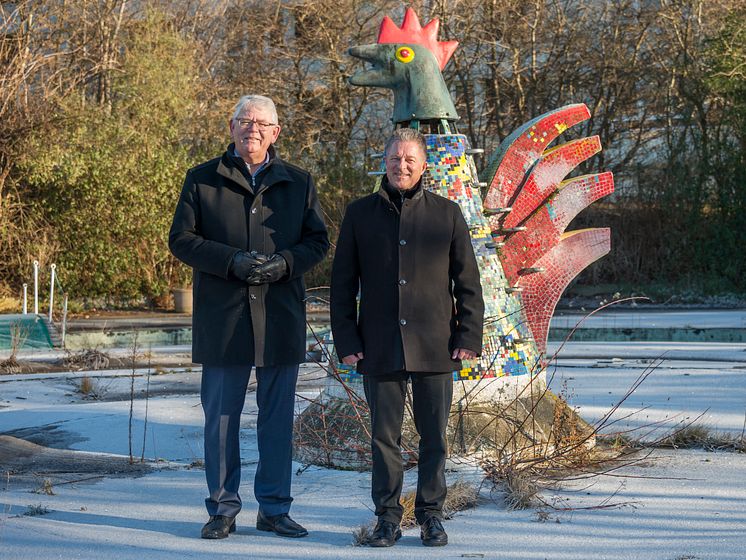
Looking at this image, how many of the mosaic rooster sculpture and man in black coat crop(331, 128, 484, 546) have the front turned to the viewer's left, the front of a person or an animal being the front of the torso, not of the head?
1

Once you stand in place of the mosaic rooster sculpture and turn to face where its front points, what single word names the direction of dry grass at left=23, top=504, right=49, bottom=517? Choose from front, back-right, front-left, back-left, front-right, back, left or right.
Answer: front-left

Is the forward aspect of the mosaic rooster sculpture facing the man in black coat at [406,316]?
no

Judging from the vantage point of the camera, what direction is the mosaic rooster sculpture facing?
facing to the left of the viewer

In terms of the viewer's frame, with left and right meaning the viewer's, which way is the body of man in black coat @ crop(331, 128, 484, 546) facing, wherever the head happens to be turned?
facing the viewer

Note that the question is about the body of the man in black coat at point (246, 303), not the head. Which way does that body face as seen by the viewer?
toward the camera

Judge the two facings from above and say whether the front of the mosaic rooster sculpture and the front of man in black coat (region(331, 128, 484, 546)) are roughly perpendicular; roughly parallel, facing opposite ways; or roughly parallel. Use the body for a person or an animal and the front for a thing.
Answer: roughly perpendicular

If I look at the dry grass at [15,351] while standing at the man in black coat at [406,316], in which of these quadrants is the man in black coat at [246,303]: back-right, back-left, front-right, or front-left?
front-left

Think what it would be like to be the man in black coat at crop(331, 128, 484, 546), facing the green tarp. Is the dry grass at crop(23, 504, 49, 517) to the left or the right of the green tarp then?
left

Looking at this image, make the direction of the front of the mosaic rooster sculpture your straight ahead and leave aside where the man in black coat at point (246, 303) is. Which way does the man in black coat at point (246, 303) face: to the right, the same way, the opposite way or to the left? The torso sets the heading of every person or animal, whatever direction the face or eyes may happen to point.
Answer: to the left

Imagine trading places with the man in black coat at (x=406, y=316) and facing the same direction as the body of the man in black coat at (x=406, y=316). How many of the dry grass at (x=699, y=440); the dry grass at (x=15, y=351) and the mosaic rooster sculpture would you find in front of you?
0

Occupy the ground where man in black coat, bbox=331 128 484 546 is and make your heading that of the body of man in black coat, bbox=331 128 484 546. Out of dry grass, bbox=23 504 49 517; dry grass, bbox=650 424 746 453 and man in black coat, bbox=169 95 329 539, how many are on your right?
2

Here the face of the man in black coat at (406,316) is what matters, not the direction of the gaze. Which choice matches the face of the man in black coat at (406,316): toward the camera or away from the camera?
toward the camera

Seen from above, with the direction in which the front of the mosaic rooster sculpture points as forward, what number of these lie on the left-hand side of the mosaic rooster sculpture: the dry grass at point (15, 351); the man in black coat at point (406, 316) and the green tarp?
1

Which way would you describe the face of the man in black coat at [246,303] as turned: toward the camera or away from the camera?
toward the camera

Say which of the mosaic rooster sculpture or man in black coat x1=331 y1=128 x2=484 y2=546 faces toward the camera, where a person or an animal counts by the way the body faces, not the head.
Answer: the man in black coat

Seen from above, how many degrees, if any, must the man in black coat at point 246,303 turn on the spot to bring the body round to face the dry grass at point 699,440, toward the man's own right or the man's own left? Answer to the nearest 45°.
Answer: approximately 135° to the man's own left

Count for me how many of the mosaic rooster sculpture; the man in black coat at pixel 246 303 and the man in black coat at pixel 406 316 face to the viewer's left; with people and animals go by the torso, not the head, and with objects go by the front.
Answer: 1
